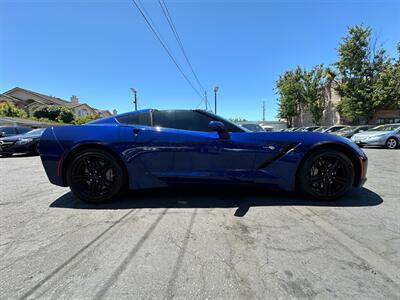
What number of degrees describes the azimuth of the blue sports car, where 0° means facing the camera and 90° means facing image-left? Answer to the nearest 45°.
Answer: approximately 270°

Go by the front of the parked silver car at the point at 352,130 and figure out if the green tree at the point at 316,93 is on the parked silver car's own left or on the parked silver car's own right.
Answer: on the parked silver car's own right

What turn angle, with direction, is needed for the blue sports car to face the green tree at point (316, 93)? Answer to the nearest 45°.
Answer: approximately 45° to its left

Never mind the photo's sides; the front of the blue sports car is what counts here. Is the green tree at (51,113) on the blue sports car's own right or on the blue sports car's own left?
on the blue sports car's own left

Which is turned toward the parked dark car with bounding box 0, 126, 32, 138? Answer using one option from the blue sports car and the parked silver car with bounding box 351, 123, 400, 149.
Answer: the parked silver car

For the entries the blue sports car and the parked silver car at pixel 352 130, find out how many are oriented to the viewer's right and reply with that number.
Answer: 1

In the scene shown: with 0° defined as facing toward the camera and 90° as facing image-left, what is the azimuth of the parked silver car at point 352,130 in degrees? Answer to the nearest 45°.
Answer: approximately 45°

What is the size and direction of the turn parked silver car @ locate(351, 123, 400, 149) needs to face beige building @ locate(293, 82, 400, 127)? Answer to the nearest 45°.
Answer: approximately 135° to its right
